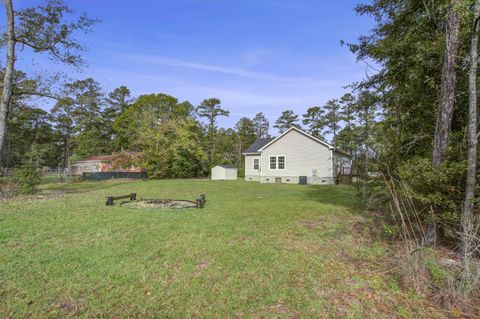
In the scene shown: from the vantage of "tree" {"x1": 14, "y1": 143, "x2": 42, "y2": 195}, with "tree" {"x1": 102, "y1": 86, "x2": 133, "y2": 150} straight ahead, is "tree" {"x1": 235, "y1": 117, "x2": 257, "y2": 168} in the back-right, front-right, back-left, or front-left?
front-right

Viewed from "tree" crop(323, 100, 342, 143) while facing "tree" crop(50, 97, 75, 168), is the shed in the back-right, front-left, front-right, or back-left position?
front-left

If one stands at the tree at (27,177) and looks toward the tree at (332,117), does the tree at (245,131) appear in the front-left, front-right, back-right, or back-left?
front-left

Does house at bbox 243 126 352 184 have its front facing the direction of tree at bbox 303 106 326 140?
no

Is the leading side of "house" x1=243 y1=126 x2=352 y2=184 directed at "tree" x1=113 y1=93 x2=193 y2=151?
no

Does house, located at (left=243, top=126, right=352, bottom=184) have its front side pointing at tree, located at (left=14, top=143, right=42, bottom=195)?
no

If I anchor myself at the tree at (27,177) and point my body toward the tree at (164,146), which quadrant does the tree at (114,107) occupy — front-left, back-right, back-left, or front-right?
front-left
